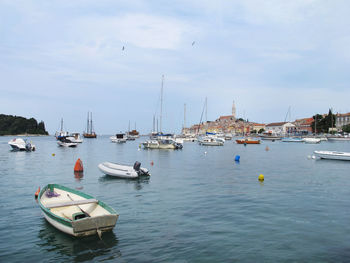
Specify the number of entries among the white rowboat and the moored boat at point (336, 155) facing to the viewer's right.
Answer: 0

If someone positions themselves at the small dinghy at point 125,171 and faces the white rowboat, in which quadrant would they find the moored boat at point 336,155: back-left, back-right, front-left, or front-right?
back-left

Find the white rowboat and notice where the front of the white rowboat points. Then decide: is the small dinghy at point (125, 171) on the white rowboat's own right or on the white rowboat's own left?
on the white rowboat's own right

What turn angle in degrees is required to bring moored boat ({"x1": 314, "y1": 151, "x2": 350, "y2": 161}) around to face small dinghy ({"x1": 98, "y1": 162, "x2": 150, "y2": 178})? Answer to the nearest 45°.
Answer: approximately 45° to its left

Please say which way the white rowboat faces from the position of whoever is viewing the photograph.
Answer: facing away from the viewer and to the left of the viewer

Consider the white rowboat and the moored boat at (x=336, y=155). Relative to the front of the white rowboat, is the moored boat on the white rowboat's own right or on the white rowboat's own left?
on the white rowboat's own right

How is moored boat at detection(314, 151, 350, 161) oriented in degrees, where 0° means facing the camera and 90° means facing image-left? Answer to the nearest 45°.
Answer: approximately 90°
